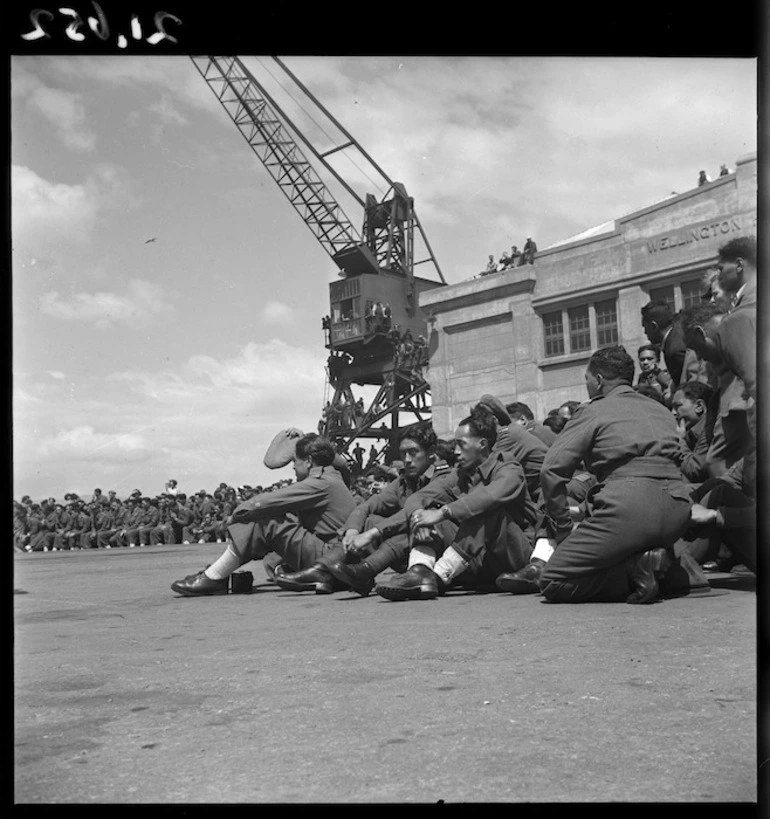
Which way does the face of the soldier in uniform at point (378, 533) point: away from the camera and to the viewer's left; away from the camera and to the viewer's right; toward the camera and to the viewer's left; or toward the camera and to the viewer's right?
toward the camera and to the viewer's left

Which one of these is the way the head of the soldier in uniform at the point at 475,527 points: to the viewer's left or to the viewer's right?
to the viewer's left

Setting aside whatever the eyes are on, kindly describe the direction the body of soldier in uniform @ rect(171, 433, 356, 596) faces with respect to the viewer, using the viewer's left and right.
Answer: facing to the left of the viewer

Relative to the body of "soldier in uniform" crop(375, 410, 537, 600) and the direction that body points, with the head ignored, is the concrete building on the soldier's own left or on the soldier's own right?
on the soldier's own right

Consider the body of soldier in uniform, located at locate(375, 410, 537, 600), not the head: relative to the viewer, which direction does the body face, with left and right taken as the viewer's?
facing to the left of the viewer

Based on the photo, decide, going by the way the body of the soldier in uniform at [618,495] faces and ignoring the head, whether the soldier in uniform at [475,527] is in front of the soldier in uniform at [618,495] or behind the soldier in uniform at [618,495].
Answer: in front

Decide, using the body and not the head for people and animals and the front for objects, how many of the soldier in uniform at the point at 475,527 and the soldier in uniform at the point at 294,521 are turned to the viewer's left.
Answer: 2

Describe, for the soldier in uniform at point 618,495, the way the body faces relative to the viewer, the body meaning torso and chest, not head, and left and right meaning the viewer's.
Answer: facing away from the viewer and to the left of the viewer

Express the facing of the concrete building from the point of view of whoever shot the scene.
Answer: facing the viewer and to the left of the viewer
